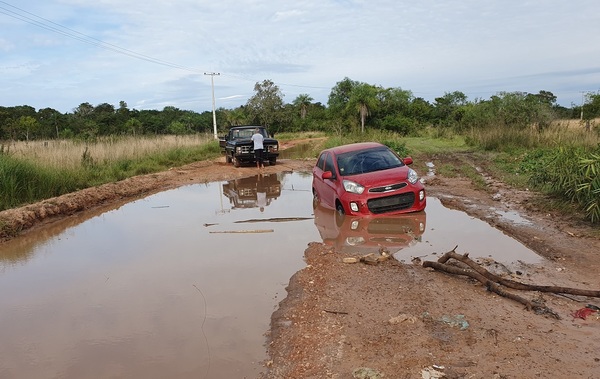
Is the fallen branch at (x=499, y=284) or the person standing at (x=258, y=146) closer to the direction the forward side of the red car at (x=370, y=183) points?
the fallen branch

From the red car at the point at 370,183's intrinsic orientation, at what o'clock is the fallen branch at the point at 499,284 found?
The fallen branch is roughly at 1 o'clock from the red car.

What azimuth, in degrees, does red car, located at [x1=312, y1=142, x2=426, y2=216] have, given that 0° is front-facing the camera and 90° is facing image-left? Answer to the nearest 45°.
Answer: approximately 315°

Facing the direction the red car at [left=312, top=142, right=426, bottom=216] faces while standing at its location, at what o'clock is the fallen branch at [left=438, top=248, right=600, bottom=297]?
The fallen branch is roughly at 1 o'clock from the red car.

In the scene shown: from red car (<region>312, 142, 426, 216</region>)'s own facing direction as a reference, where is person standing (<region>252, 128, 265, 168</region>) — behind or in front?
behind
